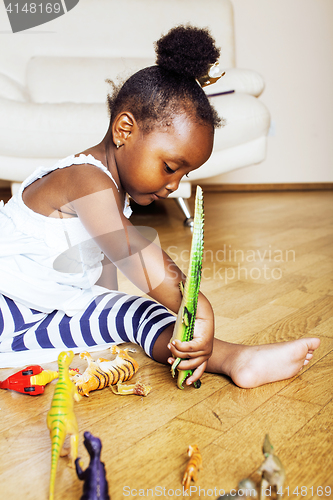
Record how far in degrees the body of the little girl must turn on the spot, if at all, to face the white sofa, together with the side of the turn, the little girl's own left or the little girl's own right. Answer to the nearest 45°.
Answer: approximately 90° to the little girl's own left

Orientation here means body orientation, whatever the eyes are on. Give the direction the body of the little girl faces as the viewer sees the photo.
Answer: to the viewer's right
